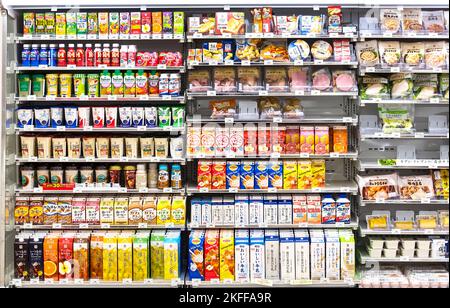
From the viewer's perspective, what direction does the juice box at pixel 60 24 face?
toward the camera

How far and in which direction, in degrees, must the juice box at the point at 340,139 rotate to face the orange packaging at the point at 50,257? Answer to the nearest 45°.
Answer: approximately 90° to its right

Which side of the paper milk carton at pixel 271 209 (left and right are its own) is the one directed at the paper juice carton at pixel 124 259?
right

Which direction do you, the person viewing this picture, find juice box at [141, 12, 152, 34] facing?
facing the viewer

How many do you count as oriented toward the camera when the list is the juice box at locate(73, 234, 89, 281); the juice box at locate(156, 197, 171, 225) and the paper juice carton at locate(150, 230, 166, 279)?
3

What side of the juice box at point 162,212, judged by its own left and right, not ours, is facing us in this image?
front

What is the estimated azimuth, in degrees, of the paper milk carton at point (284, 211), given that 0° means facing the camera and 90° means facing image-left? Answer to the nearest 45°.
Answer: approximately 0°
